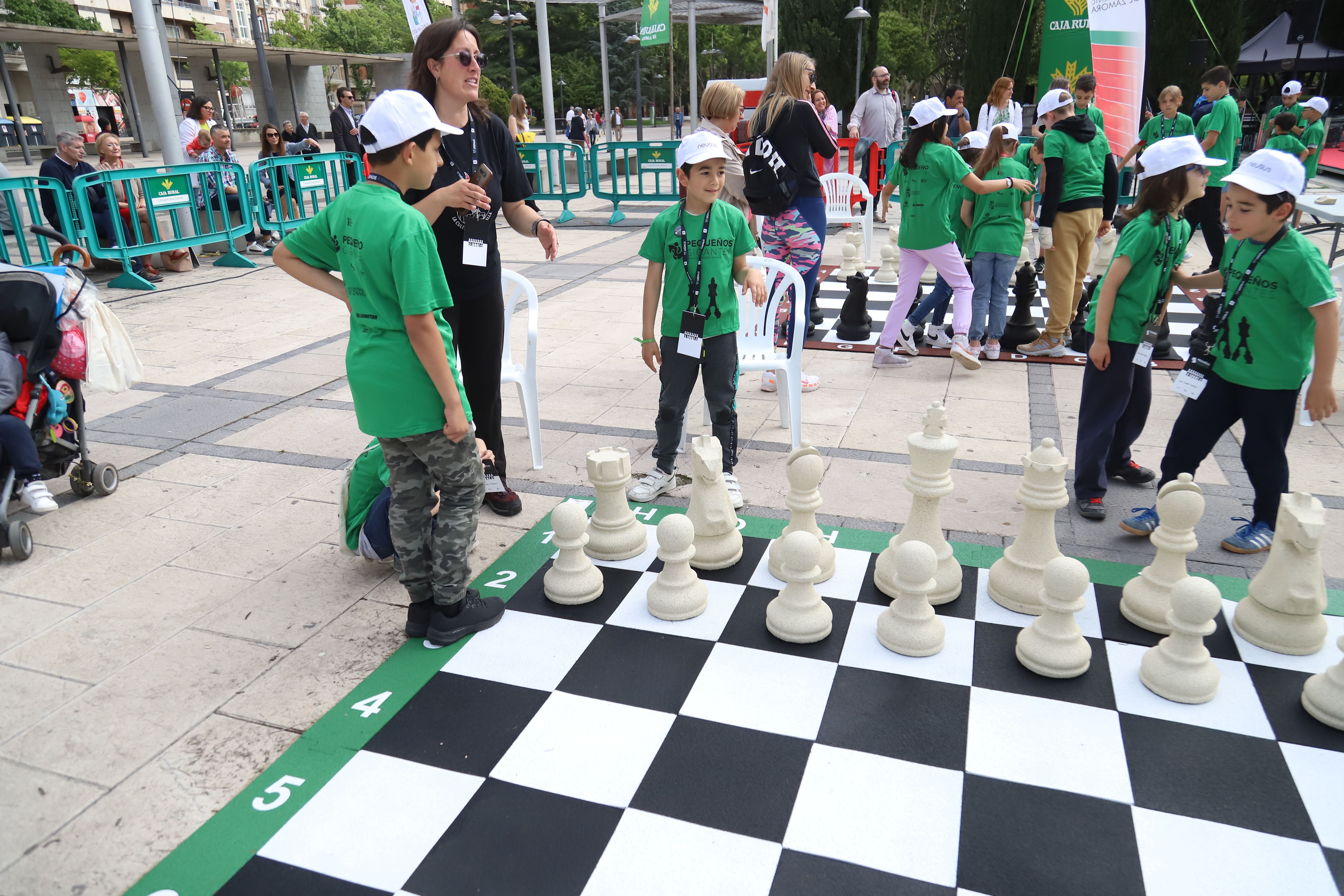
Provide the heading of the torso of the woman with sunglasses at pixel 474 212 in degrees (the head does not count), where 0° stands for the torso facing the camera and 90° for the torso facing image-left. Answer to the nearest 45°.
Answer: approximately 315°

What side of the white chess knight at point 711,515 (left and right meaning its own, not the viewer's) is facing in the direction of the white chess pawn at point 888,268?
back

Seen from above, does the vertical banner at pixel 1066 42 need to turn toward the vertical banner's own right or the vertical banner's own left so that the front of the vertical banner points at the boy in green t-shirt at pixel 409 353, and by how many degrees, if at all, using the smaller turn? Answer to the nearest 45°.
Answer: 0° — it already faces them

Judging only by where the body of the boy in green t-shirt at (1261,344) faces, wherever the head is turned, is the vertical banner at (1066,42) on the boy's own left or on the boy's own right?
on the boy's own right

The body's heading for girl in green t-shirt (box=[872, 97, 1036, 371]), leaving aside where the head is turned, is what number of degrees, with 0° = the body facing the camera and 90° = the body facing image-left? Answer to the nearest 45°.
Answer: approximately 225°

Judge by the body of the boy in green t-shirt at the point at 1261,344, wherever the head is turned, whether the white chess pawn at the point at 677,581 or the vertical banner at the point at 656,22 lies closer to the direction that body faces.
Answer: the white chess pawn

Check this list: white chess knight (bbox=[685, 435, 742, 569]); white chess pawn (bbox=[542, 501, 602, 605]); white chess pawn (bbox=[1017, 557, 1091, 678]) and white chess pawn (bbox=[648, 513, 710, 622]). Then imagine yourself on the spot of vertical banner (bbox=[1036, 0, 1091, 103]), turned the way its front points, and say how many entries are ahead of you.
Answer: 4

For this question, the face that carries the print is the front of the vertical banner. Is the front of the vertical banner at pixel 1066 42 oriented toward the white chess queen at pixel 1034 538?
yes

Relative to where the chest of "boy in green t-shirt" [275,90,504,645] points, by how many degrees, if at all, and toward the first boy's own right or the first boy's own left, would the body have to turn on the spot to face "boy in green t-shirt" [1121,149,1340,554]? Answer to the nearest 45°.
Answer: approximately 45° to the first boy's own right

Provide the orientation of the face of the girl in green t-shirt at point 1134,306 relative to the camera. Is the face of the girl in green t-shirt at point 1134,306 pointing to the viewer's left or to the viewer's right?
to the viewer's right
